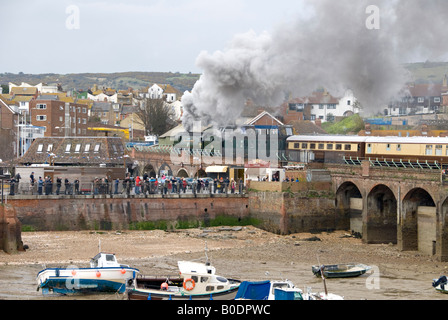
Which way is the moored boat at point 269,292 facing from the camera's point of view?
to the viewer's right

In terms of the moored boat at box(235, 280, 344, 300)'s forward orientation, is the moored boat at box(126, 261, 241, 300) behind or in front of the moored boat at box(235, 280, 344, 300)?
behind
